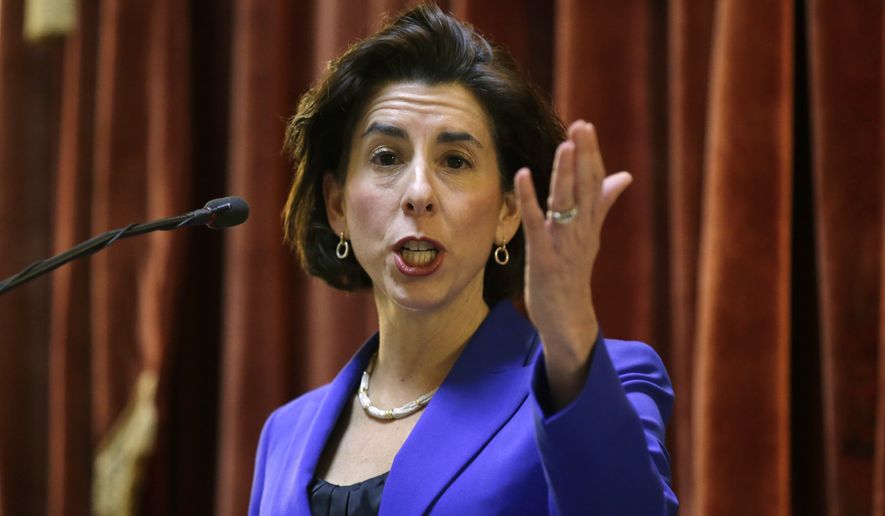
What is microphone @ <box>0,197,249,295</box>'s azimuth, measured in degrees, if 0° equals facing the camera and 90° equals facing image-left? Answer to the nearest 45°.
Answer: approximately 270°

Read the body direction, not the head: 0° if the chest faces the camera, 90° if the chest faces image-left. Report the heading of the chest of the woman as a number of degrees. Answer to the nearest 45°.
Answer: approximately 45°
